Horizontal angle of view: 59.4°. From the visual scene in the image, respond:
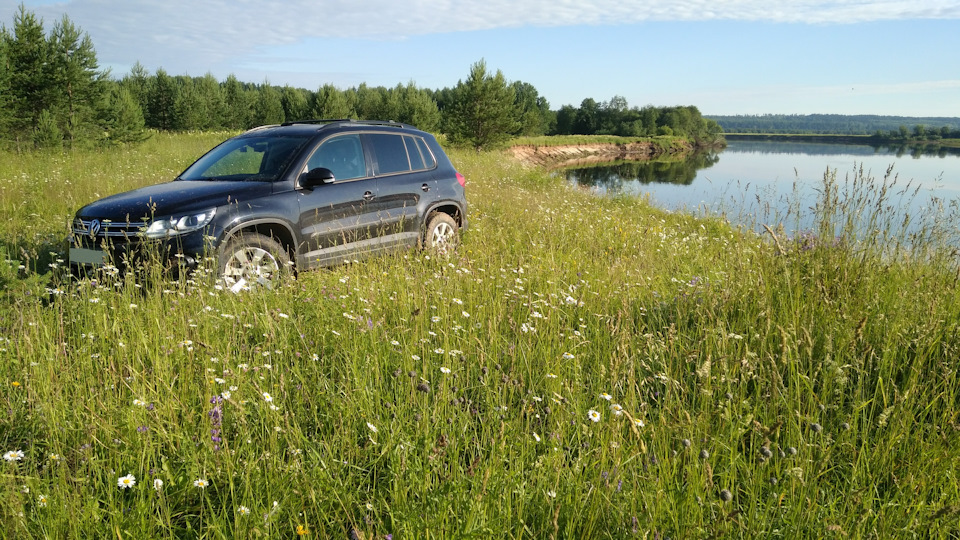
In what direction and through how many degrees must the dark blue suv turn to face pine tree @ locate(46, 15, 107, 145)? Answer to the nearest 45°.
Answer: approximately 135° to its right

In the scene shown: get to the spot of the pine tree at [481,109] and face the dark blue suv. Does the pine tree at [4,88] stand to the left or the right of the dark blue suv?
right

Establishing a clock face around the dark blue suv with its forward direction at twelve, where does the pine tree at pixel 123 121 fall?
The pine tree is roughly at 4 o'clock from the dark blue suv.

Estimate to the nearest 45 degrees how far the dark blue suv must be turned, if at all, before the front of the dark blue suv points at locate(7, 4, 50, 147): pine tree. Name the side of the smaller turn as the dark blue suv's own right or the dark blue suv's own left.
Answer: approximately 135° to the dark blue suv's own right

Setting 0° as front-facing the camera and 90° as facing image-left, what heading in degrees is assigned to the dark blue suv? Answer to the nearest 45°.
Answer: approximately 45°

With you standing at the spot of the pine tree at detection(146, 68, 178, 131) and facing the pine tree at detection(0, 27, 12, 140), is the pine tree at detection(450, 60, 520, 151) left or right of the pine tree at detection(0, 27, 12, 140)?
left

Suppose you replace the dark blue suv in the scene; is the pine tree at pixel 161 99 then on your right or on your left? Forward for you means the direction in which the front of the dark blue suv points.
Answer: on your right
